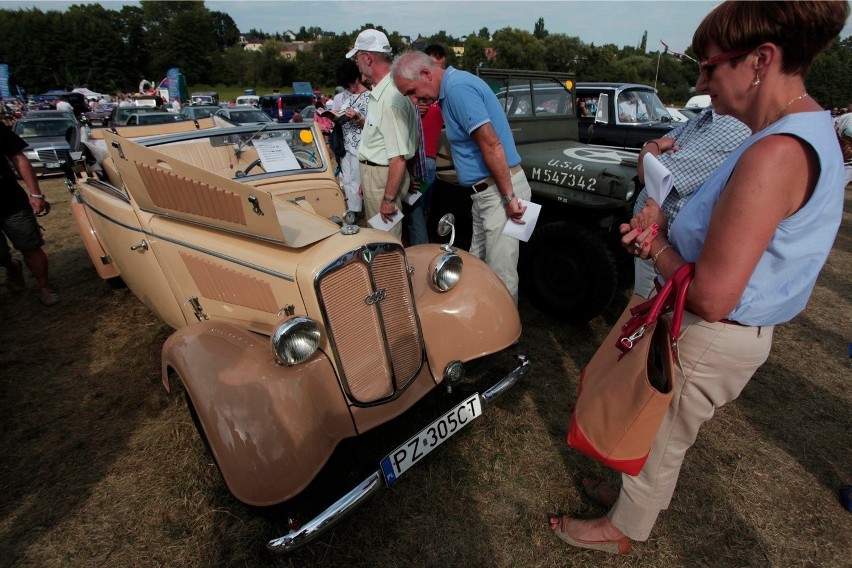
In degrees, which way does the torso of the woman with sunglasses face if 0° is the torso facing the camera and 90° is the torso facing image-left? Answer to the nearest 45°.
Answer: approximately 90°

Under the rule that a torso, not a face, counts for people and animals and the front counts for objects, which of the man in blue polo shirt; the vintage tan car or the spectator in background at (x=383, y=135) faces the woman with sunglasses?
the vintage tan car

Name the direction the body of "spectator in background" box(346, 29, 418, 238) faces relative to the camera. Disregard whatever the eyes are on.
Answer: to the viewer's left

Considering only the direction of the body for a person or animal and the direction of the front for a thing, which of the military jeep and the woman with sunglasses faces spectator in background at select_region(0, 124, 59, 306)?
the woman with sunglasses

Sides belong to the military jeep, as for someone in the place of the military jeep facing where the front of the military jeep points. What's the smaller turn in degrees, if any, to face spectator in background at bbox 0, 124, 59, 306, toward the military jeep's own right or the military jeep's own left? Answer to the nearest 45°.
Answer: approximately 135° to the military jeep's own right

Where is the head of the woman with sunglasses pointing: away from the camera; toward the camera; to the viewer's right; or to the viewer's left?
to the viewer's left

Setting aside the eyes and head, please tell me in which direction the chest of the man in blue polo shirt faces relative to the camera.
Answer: to the viewer's left

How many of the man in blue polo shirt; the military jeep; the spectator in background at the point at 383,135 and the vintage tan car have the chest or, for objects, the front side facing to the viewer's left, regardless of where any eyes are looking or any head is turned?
2

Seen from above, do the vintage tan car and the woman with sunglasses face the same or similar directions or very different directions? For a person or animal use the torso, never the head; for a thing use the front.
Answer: very different directions
